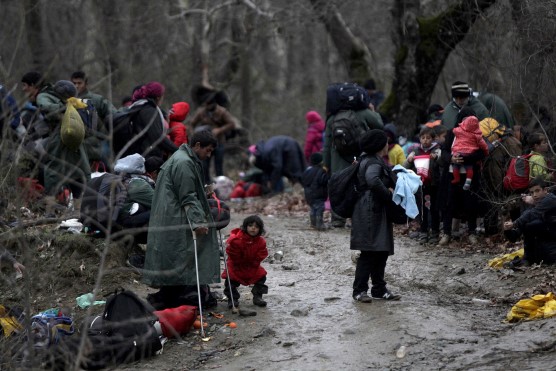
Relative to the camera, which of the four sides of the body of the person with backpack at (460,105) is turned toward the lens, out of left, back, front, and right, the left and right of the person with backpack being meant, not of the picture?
front

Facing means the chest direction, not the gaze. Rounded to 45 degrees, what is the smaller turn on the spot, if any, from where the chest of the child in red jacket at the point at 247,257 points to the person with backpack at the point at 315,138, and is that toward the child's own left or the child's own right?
approximately 180°

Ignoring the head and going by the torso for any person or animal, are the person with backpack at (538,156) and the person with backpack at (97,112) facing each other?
no

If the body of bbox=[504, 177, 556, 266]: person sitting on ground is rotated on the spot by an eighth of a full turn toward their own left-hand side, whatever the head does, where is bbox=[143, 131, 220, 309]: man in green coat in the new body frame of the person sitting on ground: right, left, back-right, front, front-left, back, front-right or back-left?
front-right

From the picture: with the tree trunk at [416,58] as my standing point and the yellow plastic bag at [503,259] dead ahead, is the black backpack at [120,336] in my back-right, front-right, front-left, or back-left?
front-right

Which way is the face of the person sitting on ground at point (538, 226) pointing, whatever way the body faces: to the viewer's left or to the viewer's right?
to the viewer's left

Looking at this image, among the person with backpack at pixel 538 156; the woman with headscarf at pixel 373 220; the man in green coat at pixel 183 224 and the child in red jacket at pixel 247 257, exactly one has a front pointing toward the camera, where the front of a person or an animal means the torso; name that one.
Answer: the child in red jacket

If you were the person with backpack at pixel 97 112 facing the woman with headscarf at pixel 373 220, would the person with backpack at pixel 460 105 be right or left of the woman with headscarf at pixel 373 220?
left

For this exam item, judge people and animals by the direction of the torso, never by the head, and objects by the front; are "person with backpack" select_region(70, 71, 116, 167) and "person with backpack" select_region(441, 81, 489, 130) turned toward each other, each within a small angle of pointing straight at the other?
no

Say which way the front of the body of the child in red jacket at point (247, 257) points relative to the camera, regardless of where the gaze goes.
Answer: toward the camera

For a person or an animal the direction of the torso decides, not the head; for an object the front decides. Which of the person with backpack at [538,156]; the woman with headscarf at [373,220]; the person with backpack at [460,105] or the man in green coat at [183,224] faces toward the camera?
the person with backpack at [460,105]
